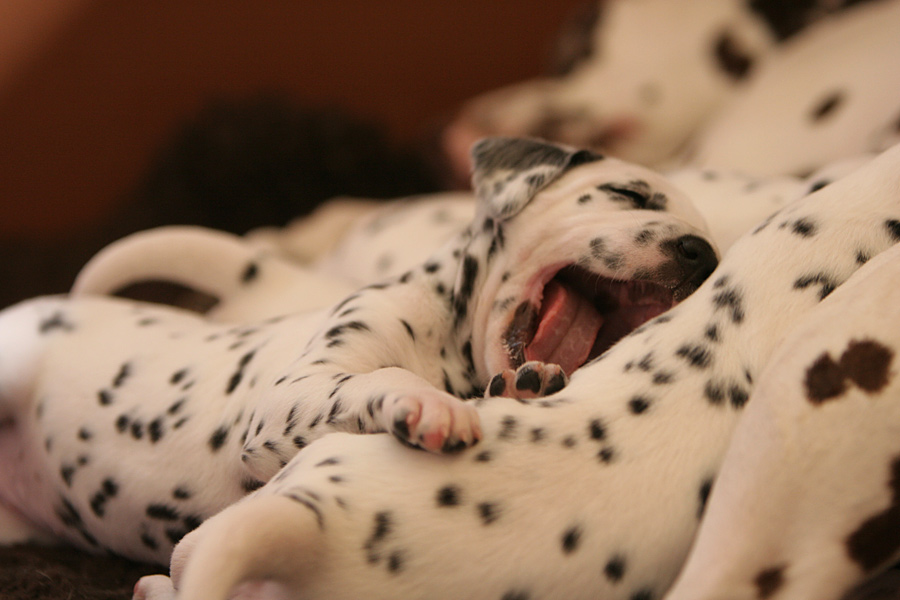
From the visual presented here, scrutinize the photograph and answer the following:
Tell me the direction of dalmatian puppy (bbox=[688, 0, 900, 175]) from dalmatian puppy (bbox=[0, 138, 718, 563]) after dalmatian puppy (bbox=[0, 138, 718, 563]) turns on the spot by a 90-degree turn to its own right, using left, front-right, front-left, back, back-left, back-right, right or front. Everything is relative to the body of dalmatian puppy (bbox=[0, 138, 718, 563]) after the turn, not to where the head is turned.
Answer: back-left

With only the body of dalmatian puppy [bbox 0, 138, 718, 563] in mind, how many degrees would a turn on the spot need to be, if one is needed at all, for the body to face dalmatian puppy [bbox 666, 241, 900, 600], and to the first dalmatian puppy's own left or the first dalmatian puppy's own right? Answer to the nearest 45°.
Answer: approximately 45° to the first dalmatian puppy's own right

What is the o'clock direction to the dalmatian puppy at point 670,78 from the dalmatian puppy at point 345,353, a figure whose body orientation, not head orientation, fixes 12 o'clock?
the dalmatian puppy at point 670,78 is roughly at 10 o'clock from the dalmatian puppy at point 345,353.

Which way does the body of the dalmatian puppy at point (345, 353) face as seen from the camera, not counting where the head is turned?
to the viewer's right
